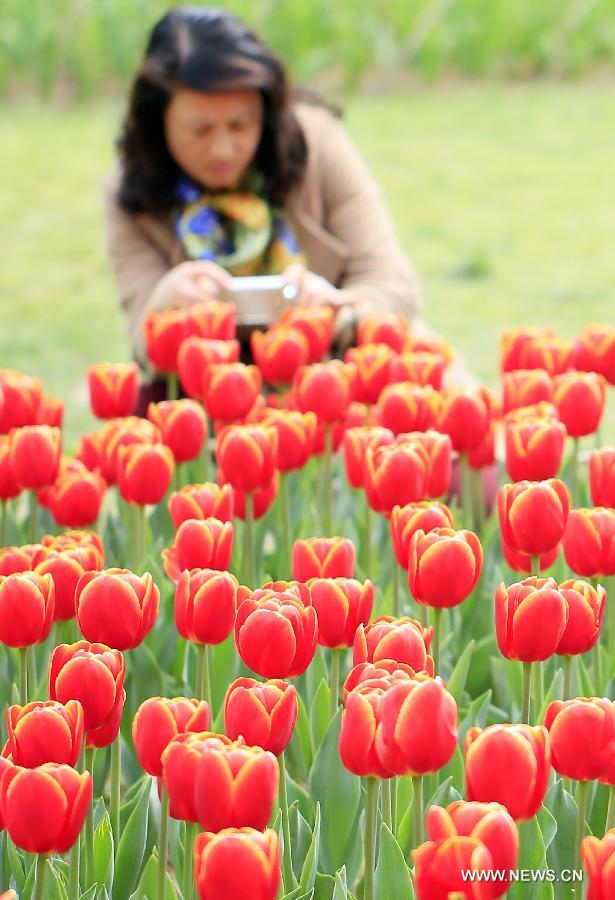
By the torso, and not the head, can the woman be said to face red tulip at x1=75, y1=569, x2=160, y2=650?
yes

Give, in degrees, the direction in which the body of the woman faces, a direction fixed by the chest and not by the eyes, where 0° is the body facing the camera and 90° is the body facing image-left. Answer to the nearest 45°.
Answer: approximately 0°

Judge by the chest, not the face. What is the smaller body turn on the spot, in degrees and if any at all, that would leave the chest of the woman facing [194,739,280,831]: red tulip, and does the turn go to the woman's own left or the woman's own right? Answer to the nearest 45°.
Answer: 0° — they already face it

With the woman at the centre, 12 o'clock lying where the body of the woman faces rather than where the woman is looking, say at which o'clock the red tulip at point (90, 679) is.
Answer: The red tulip is roughly at 12 o'clock from the woman.

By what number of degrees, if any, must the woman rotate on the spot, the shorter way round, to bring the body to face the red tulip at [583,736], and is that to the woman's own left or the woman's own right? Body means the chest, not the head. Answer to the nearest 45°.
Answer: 0° — they already face it
